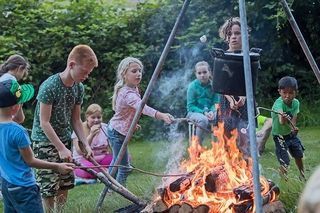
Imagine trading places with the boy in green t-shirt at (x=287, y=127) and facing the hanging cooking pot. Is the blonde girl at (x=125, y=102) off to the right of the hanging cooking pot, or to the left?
right

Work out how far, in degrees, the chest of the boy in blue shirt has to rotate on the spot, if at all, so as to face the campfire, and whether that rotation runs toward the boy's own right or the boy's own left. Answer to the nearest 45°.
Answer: approximately 45° to the boy's own right

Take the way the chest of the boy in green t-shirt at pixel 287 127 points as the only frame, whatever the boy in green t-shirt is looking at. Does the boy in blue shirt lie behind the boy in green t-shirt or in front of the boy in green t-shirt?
in front

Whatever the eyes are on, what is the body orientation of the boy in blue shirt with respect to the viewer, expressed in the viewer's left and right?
facing away from the viewer and to the right of the viewer

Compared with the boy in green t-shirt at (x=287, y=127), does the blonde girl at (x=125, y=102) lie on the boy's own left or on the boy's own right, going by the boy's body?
on the boy's own right

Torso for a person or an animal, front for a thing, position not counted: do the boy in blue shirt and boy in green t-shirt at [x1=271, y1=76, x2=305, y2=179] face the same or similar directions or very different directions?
very different directions

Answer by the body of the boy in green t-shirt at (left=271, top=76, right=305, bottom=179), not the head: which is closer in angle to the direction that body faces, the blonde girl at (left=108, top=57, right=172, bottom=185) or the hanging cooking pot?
the hanging cooking pot

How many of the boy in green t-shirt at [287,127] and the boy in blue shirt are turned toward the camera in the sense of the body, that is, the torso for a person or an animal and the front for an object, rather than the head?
1

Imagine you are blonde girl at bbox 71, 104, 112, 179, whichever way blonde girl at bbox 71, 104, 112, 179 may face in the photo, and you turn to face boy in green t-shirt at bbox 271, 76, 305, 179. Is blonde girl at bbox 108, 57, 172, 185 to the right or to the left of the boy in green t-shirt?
right

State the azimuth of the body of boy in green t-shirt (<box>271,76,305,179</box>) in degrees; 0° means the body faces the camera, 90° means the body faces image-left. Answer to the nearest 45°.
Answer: approximately 0°
